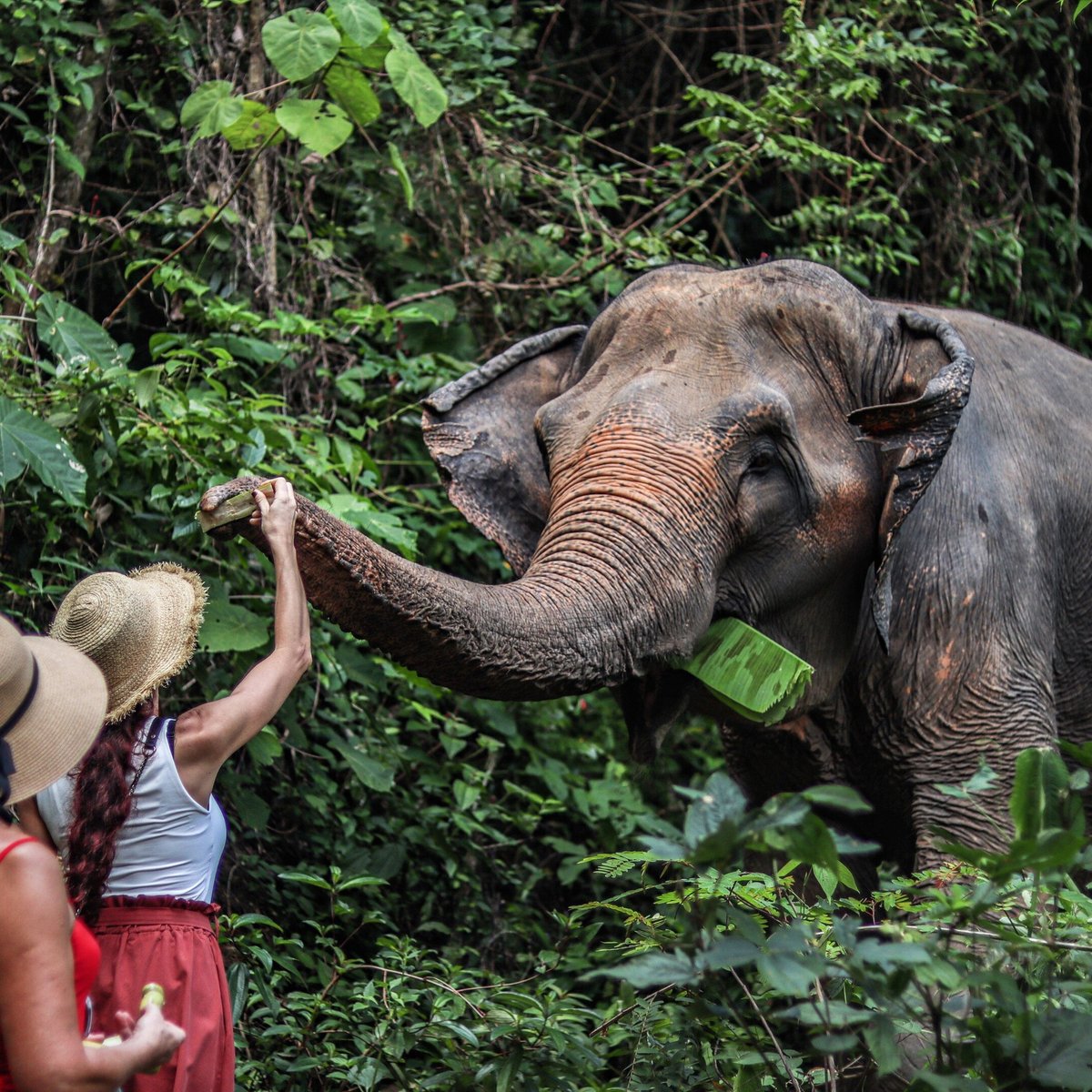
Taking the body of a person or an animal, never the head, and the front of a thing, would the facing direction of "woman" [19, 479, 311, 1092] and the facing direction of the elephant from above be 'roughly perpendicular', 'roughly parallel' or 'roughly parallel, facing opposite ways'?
roughly parallel, facing opposite ways

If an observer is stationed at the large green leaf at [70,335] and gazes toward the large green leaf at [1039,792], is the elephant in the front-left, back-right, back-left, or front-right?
front-left

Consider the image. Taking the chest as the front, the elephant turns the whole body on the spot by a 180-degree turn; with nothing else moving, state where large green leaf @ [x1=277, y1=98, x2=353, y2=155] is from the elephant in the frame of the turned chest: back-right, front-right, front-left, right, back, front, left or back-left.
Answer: left

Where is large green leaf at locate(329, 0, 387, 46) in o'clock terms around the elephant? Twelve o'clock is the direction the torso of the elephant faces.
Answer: The large green leaf is roughly at 3 o'clock from the elephant.

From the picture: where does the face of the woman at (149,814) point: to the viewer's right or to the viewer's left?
to the viewer's right

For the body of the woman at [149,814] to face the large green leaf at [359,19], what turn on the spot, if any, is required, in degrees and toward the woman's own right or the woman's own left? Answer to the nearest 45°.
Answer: approximately 45° to the woman's own left

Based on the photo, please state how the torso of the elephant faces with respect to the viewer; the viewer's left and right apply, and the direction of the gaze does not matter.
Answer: facing the viewer and to the left of the viewer

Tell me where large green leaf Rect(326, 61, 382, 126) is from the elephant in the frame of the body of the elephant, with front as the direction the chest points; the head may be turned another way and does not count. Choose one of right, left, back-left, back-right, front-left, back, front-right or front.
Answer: right

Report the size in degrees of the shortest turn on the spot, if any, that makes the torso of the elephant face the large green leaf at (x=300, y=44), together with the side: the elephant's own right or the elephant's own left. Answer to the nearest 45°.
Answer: approximately 90° to the elephant's own right

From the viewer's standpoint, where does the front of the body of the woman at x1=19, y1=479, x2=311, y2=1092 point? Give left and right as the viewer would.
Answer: facing away from the viewer and to the right of the viewer

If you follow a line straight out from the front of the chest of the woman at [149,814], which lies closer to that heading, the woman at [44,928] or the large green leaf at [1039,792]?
the large green leaf

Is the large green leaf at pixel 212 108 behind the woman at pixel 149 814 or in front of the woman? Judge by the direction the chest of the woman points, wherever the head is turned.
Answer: in front

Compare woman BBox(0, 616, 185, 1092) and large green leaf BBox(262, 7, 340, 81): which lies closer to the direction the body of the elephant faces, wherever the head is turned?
the woman

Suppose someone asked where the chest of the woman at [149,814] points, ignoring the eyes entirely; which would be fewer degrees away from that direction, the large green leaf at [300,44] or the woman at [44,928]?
the large green leaf

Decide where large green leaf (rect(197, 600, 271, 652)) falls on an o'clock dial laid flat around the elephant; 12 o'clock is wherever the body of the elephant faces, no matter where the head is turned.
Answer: The large green leaf is roughly at 1 o'clock from the elephant.

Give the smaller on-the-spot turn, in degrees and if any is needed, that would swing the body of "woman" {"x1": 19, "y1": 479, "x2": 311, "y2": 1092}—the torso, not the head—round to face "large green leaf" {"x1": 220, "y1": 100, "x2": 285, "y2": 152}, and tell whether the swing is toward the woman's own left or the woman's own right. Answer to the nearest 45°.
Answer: approximately 45° to the woman's own left
